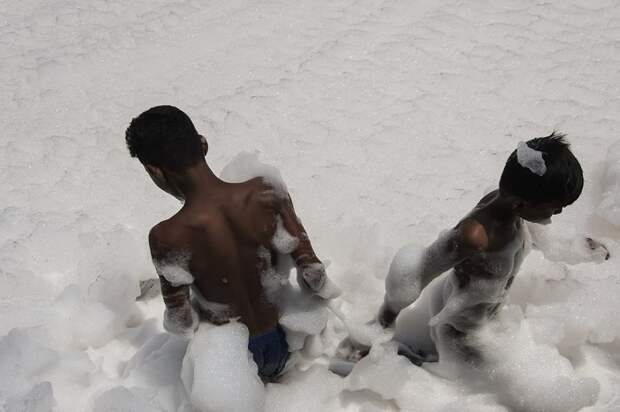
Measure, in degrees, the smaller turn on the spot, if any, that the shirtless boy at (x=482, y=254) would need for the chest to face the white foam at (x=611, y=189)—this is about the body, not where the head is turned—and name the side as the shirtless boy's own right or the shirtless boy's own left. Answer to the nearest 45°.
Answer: approximately 90° to the shirtless boy's own left

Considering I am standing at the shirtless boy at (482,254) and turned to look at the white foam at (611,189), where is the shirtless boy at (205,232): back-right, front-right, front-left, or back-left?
back-left

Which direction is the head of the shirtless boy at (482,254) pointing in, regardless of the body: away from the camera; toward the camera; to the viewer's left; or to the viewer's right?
to the viewer's right

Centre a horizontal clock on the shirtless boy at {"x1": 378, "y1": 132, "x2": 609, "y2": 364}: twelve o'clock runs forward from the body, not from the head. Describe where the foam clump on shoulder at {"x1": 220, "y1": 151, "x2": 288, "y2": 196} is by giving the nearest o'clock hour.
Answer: The foam clump on shoulder is roughly at 6 o'clock from the shirtless boy.

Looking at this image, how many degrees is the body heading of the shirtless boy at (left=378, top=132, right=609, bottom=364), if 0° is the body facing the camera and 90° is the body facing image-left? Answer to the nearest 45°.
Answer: approximately 270°

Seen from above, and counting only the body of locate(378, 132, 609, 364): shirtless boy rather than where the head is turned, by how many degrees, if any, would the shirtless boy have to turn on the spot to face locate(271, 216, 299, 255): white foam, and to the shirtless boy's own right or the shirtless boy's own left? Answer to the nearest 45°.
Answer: approximately 180°

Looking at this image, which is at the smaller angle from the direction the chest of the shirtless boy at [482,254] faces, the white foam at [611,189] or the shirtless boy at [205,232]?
the white foam

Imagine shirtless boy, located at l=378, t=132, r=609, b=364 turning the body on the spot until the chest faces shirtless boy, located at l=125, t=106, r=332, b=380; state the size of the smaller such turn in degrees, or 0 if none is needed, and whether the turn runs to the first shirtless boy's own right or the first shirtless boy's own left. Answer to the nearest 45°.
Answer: approximately 135° to the first shirtless boy's own right

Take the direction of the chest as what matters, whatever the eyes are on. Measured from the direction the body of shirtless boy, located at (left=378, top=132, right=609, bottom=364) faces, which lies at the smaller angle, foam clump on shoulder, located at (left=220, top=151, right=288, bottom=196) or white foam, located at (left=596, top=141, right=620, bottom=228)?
the white foam

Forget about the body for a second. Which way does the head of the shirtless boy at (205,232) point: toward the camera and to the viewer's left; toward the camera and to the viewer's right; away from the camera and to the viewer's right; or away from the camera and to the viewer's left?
away from the camera and to the viewer's left
